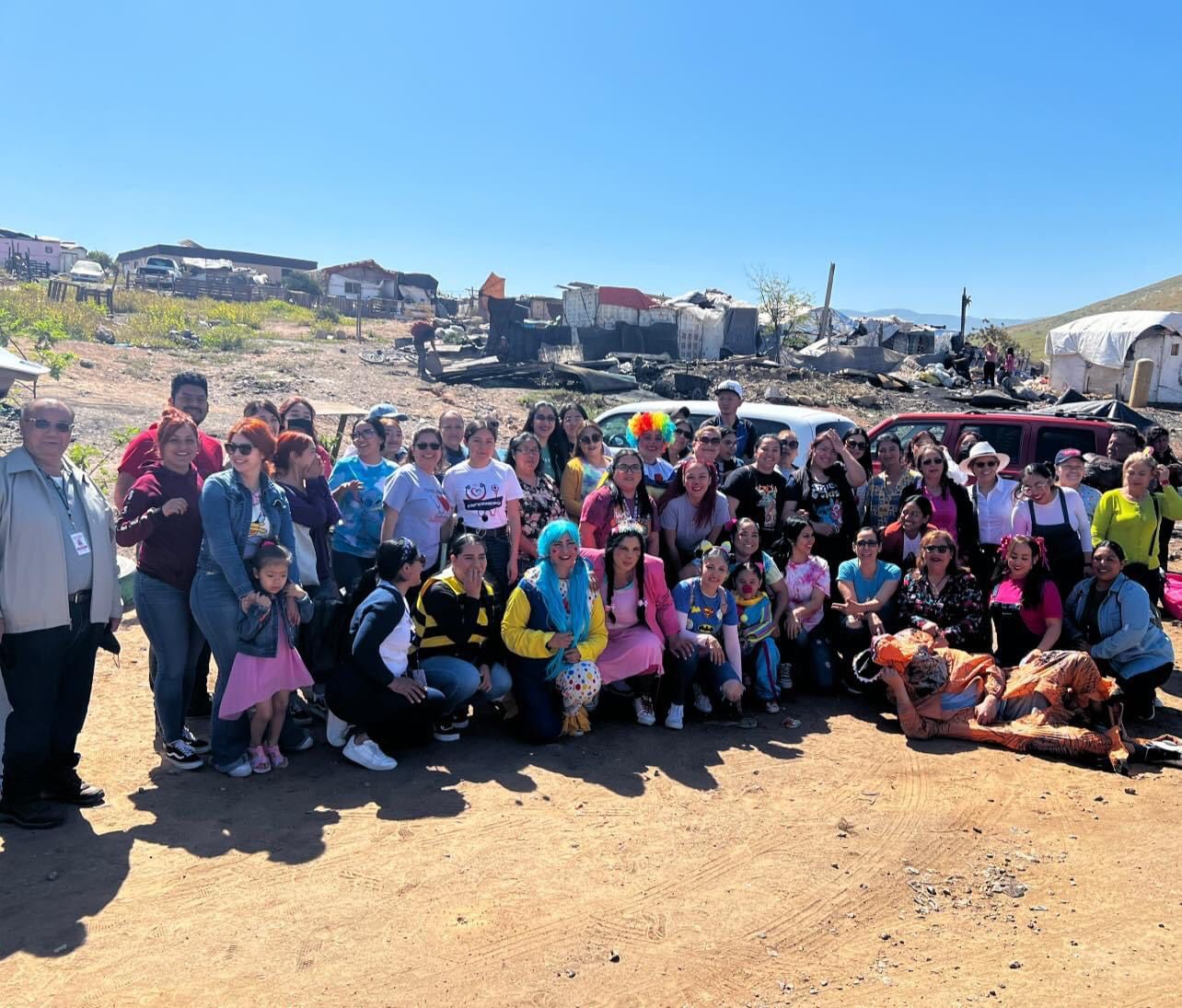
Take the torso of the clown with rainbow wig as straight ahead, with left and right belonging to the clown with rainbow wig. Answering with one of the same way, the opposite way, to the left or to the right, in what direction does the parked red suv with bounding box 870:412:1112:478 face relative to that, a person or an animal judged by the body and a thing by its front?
to the right

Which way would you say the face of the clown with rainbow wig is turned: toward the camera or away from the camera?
toward the camera

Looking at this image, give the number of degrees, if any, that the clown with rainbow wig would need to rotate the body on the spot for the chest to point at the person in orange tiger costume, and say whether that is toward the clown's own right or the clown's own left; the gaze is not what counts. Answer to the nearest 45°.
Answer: approximately 45° to the clown's own left

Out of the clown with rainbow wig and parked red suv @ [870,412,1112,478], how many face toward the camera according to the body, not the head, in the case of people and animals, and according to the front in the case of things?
1

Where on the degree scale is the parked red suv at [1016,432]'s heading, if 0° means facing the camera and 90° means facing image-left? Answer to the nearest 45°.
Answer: approximately 90°

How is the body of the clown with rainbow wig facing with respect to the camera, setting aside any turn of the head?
toward the camera

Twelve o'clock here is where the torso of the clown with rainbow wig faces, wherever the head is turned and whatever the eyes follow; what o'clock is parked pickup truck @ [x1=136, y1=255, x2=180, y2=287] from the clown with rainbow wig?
The parked pickup truck is roughly at 5 o'clock from the clown with rainbow wig.

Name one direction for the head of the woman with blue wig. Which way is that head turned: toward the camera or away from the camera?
toward the camera

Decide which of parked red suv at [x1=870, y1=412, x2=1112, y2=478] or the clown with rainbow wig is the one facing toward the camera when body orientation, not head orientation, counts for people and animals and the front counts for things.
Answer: the clown with rainbow wig

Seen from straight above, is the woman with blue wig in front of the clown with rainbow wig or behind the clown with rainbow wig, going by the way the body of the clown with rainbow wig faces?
in front

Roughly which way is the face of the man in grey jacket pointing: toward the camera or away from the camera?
toward the camera

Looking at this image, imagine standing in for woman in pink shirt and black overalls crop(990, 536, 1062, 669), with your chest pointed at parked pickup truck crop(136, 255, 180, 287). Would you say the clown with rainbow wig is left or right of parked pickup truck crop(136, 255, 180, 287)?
left
